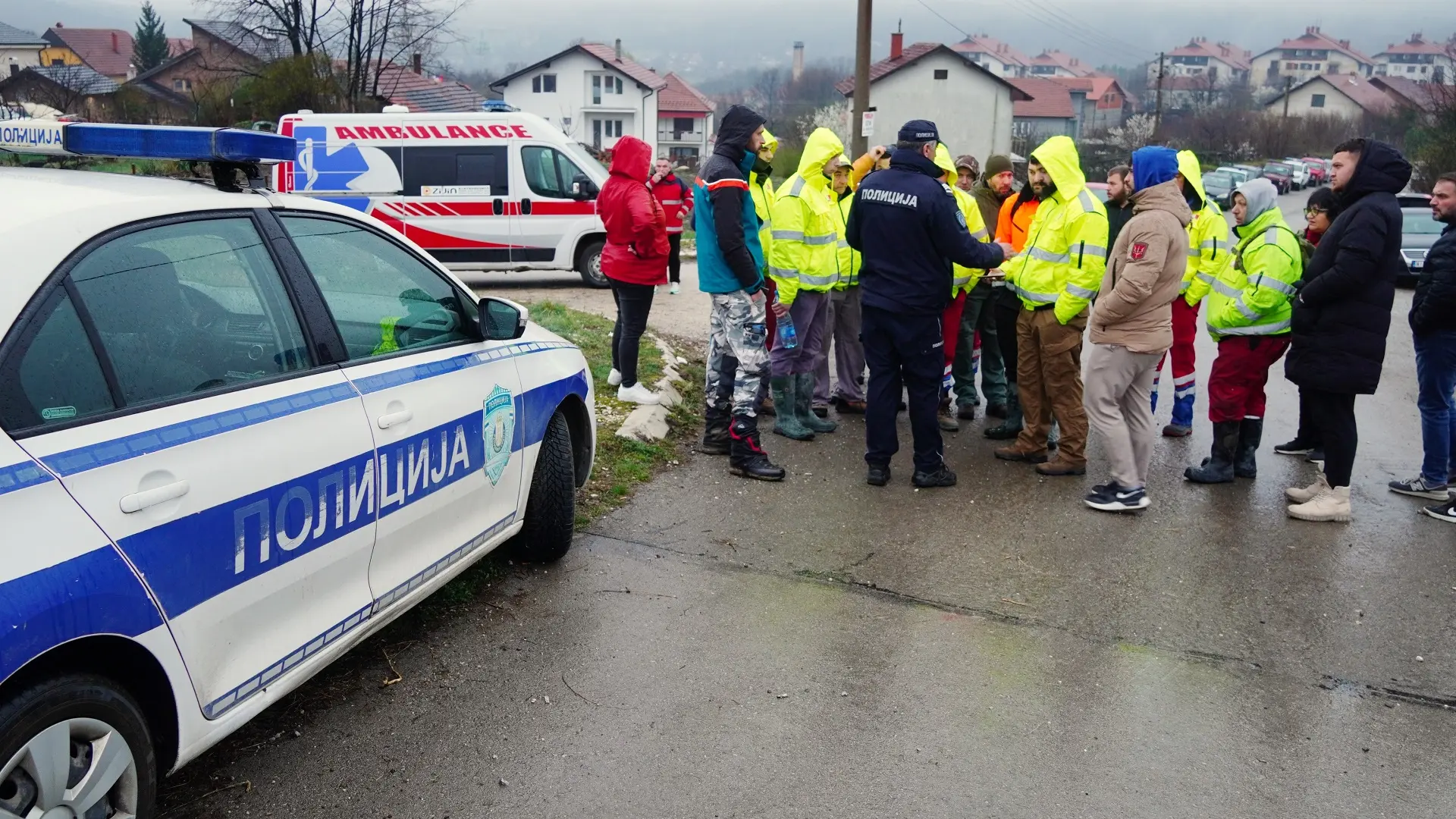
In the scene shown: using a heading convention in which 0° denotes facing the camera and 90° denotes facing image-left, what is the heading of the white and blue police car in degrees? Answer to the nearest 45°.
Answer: approximately 225°

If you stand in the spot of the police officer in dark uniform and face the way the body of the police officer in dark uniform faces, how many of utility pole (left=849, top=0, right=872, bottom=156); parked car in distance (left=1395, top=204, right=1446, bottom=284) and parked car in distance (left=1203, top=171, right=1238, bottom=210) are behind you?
0

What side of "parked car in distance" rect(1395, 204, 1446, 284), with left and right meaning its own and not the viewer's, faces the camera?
front

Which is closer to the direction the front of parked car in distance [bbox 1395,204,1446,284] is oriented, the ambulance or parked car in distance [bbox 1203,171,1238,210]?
the ambulance

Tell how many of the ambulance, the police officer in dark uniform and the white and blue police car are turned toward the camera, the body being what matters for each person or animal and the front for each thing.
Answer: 0

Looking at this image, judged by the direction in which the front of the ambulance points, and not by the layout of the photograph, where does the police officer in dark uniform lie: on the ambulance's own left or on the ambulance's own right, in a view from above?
on the ambulance's own right

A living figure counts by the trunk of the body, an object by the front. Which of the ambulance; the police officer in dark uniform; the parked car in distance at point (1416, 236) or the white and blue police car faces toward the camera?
the parked car in distance

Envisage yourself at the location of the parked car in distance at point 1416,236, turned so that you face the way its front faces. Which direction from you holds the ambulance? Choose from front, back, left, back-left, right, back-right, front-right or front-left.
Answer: front-right

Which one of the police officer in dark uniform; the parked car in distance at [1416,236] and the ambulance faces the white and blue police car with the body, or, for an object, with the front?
the parked car in distance

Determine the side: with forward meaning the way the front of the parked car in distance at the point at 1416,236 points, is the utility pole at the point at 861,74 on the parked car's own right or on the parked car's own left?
on the parked car's own right

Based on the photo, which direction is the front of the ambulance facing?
to the viewer's right

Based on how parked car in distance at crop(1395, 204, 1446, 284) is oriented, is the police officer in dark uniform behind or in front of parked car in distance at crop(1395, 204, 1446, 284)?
in front

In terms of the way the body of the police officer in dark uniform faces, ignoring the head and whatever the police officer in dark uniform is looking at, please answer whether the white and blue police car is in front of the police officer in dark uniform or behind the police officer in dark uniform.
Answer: behind

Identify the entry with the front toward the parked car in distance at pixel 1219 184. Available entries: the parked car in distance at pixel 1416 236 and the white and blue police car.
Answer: the white and blue police car

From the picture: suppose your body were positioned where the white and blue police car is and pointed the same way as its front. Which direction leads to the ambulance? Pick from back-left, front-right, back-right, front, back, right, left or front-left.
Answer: front-left

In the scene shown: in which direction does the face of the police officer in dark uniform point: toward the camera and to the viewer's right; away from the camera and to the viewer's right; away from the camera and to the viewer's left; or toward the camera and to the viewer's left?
away from the camera and to the viewer's right

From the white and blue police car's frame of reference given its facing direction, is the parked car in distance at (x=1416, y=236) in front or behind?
in front

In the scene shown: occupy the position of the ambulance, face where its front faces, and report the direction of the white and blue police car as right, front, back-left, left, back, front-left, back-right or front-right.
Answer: right

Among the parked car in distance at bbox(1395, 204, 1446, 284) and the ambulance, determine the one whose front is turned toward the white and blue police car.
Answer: the parked car in distance

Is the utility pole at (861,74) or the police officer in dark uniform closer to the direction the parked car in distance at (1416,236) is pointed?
the police officer in dark uniform
